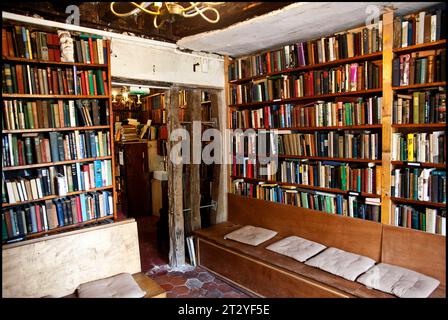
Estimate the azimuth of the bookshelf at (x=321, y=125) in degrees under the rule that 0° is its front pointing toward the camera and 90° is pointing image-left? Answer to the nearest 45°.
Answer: approximately 45°

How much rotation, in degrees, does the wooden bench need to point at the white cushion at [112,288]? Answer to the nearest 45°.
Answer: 0° — it already faces it

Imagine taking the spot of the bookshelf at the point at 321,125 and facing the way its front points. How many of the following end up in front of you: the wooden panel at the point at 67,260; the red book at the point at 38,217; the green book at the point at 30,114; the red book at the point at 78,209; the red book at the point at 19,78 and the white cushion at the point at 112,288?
6

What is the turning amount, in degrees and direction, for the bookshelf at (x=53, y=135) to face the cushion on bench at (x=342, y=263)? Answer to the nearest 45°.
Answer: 0° — it already faces it

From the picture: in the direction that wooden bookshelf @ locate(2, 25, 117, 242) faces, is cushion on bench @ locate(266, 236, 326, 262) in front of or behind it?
in front

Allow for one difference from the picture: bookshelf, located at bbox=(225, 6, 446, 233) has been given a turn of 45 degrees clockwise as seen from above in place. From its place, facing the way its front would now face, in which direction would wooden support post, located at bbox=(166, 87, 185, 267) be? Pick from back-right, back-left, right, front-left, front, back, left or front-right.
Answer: front

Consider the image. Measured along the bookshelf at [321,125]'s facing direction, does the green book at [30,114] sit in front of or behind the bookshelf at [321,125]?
in front

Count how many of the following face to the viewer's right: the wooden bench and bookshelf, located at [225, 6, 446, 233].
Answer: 0

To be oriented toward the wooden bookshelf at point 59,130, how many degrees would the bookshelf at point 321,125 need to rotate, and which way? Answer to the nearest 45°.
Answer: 0° — it already faces it

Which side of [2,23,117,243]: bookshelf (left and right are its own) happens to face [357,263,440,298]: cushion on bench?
front

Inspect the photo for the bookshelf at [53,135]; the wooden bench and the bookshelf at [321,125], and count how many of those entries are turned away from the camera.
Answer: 0

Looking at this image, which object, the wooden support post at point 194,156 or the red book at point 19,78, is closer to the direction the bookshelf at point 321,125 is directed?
the red book

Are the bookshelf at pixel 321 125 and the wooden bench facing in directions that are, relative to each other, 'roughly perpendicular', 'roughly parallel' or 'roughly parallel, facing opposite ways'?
roughly parallel

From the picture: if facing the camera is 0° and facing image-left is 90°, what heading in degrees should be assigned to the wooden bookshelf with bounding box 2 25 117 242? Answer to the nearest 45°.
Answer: approximately 315°

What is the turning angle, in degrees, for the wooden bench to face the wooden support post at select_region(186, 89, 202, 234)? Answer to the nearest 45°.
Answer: approximately 90° to its right

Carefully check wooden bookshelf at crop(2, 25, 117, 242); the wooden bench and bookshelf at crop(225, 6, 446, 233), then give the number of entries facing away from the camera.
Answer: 0
